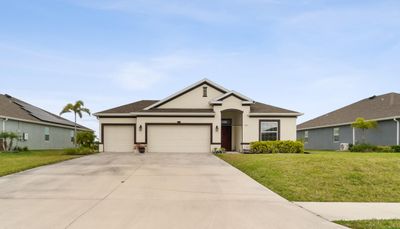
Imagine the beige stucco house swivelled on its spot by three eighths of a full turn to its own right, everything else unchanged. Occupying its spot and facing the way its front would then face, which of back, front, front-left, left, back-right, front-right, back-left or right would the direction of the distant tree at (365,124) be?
back-right

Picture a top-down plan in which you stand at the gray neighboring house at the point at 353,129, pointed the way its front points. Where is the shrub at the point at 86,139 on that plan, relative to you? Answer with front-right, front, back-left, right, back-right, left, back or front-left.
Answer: right

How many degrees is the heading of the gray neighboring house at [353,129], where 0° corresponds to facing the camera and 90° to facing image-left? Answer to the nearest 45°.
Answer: approximately 315°

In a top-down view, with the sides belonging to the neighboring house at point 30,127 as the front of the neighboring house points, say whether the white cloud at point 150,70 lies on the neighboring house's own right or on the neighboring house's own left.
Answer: on the neighboring house's own left

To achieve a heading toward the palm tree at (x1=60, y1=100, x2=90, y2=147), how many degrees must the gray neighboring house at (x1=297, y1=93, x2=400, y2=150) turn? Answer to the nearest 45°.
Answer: approximately 90° to its right

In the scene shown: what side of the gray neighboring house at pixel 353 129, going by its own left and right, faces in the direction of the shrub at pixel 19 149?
right

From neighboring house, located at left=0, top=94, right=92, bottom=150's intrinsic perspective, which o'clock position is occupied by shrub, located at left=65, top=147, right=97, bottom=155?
The shrub is roughly at 10 o'clock from the neighboring house.

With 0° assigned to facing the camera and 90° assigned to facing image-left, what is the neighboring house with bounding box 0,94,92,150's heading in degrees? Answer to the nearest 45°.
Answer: approximately 45°

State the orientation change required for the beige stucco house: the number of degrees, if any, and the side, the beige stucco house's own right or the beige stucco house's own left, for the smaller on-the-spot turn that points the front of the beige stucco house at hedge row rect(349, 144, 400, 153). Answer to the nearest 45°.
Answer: approximately 90° to the beige stucco house's own left

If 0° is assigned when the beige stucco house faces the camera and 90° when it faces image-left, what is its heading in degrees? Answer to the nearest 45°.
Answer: approximately 0°
